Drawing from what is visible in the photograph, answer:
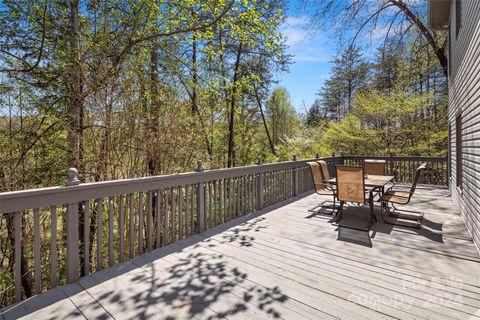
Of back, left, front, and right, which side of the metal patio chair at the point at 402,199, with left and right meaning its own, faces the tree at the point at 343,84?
right

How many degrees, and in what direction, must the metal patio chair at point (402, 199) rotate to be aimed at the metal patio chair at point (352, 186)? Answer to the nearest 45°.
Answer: approximately 45° to its left

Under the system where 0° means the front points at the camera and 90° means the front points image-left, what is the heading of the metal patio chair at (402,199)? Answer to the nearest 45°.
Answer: approximately 90°

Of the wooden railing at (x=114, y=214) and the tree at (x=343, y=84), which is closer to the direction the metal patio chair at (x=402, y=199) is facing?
the wooden railing

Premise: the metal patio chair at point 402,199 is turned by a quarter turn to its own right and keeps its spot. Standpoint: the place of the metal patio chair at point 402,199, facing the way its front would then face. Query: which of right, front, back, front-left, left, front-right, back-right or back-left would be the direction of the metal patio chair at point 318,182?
left

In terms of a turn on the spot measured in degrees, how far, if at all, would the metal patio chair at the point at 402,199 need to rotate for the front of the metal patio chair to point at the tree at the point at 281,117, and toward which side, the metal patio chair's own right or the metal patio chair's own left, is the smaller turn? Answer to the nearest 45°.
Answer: approximately 45° to the metal patio chair's own right

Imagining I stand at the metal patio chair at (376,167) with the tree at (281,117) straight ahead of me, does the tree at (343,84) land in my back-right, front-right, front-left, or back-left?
front-right

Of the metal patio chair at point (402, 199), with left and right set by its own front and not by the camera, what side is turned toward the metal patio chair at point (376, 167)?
right
